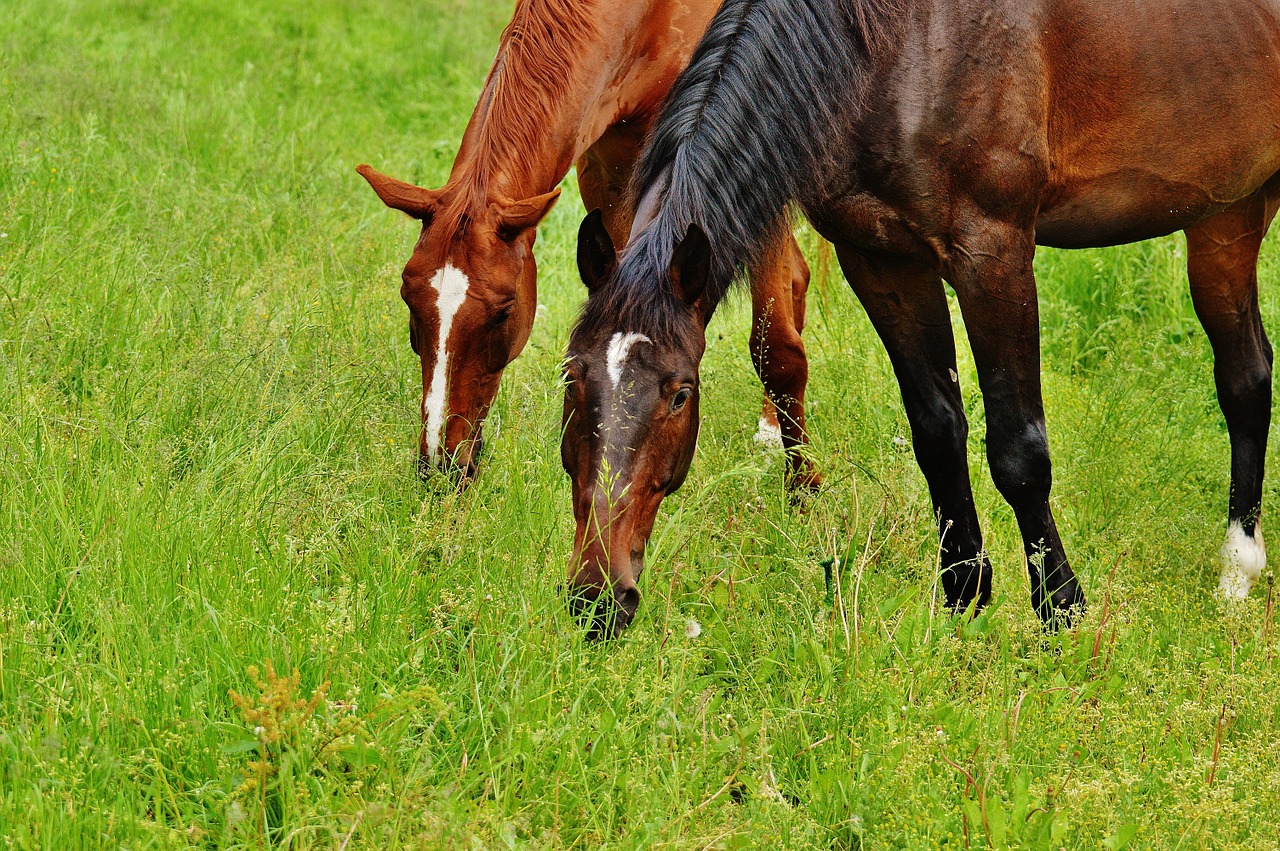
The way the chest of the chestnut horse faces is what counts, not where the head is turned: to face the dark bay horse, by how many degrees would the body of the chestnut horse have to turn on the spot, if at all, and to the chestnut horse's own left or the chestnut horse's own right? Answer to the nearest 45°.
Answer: approximately 90° to the chestnut horse's own left

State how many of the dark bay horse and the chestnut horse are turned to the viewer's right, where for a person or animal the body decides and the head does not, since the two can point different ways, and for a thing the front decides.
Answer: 0

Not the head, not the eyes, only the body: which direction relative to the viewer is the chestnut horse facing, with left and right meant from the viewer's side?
facing the viewer and to the left of the viewer

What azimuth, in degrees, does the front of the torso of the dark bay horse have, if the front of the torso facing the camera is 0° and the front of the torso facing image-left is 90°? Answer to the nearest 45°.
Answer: approximately 45°

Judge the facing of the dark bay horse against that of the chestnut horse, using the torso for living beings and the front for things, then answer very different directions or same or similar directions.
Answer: same or similar directions
